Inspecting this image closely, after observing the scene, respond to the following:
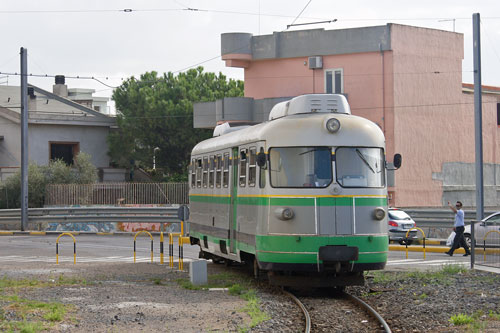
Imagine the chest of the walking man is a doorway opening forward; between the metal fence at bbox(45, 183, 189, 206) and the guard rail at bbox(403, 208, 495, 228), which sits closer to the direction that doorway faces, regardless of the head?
the metal fence

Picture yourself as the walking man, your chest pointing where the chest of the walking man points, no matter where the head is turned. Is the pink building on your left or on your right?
on your right

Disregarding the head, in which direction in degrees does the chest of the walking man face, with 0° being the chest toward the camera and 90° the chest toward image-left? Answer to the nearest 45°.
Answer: approximately 90°

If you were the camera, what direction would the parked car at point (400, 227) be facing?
facing away from the viewer and to the left of the viewer

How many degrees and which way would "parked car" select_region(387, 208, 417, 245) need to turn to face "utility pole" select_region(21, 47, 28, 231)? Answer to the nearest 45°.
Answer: approximately 45° to its left

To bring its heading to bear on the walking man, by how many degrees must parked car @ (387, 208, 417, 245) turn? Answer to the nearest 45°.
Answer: approximately 135° to its left
